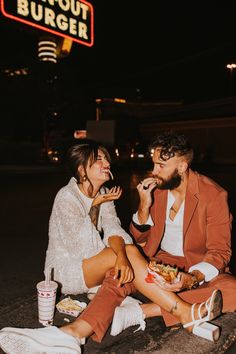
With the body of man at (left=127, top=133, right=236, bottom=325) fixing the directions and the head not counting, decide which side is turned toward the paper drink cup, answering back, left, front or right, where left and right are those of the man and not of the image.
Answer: front

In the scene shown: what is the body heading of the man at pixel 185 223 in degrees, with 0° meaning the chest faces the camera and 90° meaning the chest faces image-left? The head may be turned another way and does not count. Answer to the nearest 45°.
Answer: approximately 45°

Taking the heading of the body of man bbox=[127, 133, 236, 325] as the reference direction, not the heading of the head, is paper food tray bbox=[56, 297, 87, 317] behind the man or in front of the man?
in front

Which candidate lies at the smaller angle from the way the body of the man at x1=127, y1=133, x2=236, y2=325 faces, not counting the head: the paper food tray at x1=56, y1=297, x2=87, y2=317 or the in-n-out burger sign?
the paper food tray

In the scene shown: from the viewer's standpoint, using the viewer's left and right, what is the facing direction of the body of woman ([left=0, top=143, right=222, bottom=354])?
facing the viewer and to the right of the viewer

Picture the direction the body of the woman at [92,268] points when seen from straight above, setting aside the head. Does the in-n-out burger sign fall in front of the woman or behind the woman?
behind

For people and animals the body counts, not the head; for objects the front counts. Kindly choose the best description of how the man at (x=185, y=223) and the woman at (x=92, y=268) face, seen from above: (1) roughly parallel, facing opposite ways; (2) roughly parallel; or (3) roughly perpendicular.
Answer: roughly perpendicular
